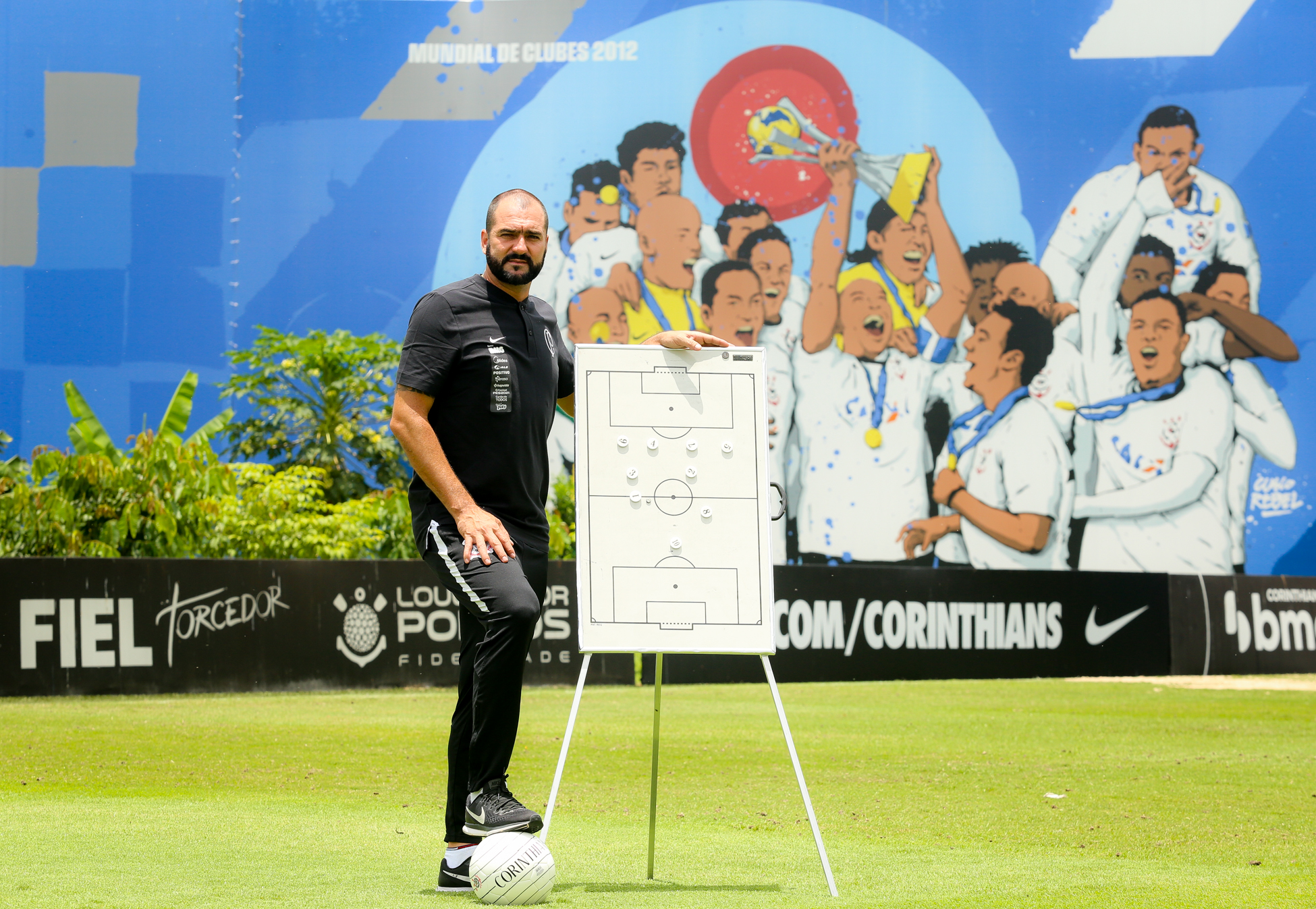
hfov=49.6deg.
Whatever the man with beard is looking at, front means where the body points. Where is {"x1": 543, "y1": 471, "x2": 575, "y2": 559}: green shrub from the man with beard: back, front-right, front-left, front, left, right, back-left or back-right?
back-left

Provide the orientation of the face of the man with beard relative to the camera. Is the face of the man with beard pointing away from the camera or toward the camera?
toward the camera

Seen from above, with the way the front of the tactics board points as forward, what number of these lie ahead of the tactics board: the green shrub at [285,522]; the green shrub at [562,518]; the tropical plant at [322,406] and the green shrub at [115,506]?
0

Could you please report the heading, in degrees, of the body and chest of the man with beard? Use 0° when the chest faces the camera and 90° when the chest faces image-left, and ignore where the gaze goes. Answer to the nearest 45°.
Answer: approximately 315°

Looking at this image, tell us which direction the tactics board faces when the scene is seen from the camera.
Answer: facing the viewer

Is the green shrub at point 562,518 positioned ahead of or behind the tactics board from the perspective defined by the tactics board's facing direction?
behind

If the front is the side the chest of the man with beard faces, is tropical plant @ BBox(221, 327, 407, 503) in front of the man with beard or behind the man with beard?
behind

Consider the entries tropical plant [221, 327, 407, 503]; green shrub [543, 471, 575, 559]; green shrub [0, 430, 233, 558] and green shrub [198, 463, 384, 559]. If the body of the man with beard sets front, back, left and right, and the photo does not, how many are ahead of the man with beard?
0

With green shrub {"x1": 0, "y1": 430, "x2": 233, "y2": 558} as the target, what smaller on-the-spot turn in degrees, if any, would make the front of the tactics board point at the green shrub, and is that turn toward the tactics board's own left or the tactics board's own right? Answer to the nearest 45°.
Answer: approximately 135° to the tactics board's own right

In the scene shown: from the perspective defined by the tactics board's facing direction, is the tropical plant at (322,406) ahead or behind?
behind

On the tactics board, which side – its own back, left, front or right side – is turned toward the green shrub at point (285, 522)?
back
